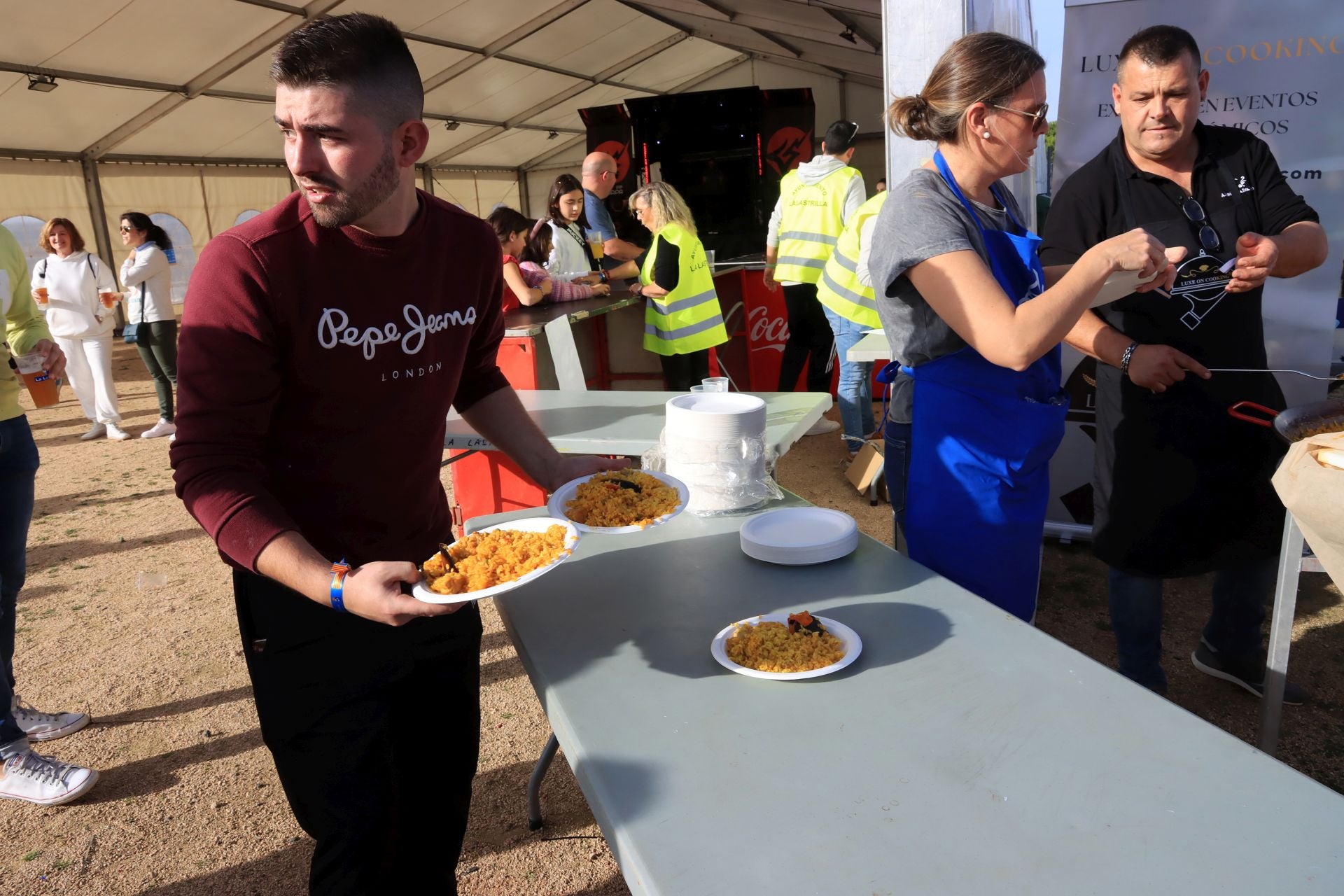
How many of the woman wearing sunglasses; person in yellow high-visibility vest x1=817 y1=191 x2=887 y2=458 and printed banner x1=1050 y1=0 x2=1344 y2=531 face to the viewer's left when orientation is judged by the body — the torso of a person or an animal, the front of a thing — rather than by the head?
1

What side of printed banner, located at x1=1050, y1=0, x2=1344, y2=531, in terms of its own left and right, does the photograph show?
front

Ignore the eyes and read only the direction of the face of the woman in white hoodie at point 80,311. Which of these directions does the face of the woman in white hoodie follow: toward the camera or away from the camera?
toward the camera

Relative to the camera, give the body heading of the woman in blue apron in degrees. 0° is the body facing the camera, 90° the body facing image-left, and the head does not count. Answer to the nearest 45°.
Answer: approximately 270°

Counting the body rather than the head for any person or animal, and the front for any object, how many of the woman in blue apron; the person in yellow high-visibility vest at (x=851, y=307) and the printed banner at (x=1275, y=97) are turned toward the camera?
1

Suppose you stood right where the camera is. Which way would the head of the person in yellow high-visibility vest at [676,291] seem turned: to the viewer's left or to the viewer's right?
to the viewer's left

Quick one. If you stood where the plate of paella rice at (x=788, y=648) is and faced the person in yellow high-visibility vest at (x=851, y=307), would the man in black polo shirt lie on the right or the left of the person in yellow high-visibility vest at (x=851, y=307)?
right

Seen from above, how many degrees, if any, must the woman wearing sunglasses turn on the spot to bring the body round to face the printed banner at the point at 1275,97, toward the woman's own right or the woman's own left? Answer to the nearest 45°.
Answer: approximately 135° to the woman's own left

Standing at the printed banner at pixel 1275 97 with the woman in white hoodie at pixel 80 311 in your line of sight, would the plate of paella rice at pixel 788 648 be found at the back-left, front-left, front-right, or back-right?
front-left

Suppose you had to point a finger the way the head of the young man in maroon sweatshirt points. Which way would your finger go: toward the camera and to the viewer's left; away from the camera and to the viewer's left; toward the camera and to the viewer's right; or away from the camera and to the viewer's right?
toward the camera and to the viewer's left

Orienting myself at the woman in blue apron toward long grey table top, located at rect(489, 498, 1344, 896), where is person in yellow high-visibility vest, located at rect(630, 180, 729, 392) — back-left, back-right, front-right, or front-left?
back-right

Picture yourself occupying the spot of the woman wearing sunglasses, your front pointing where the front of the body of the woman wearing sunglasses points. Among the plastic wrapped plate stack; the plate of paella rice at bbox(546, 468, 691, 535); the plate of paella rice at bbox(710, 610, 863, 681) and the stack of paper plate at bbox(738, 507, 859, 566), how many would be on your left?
4

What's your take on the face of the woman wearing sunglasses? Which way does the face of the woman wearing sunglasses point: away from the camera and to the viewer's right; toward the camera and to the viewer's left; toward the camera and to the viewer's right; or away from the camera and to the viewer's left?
toward the camera and to the viewer's left

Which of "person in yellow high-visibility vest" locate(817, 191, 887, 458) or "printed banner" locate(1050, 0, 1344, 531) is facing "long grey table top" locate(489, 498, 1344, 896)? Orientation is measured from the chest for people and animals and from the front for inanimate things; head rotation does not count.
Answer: the printed banner

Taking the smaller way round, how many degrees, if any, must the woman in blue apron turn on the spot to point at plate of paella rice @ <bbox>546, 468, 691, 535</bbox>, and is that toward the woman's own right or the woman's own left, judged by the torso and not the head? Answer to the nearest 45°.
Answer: approximately 135° to the woman's own right

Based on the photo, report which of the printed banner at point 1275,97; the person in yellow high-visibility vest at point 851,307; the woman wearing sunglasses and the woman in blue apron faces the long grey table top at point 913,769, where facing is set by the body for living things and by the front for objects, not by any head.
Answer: the printed banner

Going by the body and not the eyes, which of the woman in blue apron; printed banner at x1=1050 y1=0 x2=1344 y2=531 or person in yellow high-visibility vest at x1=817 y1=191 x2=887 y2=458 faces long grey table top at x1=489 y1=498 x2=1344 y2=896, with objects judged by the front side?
the printed banner

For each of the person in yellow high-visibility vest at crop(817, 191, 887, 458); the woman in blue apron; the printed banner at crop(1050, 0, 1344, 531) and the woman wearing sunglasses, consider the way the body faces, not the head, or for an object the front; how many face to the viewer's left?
1
